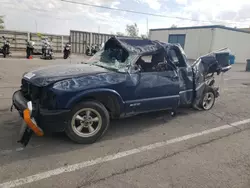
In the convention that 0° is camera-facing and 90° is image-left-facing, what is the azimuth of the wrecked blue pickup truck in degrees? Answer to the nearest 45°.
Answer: approximately 45°

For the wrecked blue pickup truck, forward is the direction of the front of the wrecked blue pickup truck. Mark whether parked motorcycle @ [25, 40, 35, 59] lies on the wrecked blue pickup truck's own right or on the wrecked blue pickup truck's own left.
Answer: on the wrecked blue pickup truck's own right

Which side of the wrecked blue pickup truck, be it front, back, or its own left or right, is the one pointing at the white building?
back

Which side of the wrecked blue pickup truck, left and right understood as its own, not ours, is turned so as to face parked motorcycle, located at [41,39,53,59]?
right
